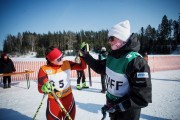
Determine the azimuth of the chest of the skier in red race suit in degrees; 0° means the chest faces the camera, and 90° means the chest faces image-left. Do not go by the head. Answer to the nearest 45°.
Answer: approximately 315°

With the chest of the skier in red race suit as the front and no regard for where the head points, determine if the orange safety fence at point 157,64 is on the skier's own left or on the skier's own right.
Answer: on the skier's own left

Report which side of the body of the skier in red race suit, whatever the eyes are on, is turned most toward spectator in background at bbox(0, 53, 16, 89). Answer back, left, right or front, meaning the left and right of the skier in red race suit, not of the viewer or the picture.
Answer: back
